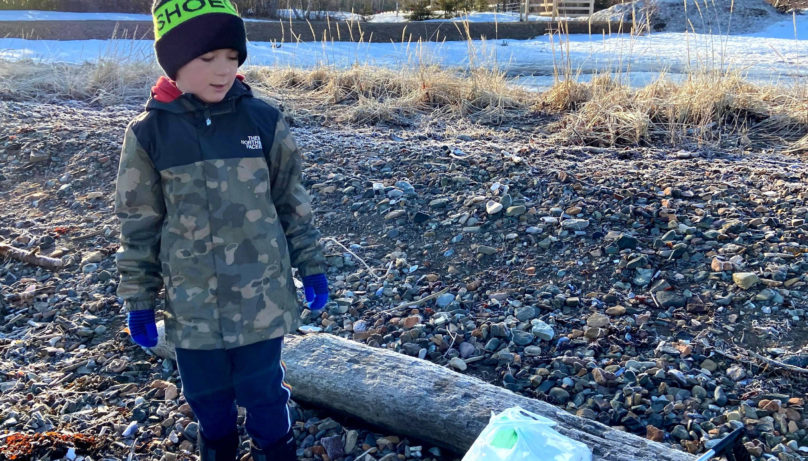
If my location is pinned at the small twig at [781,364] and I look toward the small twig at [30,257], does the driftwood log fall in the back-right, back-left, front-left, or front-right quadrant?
front-left

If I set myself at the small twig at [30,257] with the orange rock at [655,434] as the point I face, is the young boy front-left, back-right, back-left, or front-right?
front-right

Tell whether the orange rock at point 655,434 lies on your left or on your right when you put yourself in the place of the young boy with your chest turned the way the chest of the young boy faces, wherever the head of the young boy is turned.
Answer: on your left

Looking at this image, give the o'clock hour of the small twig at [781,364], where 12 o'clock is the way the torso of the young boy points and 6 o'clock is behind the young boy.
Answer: The small twig is roughly at 9 o'clock from the young boy.

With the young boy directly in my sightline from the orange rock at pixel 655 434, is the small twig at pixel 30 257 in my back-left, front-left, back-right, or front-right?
front-right

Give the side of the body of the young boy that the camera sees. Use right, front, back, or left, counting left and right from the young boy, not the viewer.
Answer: front

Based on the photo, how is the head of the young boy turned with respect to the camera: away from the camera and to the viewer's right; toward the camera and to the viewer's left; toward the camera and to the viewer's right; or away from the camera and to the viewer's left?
toward the camera and to the viewer's right

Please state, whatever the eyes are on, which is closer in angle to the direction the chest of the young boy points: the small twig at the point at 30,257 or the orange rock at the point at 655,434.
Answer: the orange rock

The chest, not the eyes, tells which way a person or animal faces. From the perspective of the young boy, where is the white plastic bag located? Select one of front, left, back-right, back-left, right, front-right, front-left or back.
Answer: front-left
